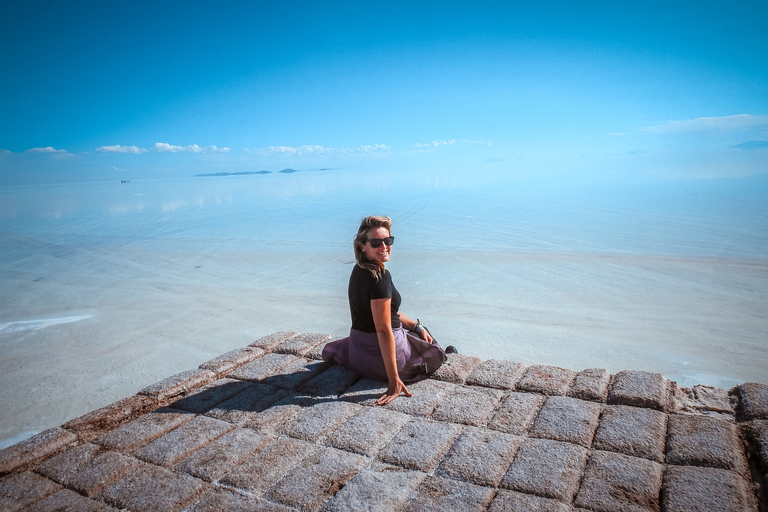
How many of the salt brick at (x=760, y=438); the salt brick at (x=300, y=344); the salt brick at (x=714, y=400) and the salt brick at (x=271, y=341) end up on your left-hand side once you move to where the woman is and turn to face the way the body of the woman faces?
2

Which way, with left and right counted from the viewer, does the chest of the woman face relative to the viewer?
facing away from the viewer and to the right of the viewer

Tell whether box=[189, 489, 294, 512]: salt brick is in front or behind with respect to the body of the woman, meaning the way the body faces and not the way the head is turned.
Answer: behind

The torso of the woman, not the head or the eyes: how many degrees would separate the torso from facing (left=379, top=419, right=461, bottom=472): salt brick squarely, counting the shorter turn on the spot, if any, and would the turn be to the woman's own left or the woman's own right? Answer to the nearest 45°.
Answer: approximately 135° to the woman's own right

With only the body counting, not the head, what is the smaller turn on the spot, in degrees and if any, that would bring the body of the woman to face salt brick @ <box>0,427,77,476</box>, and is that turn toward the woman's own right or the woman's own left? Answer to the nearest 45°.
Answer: approximately 135° to the woman's own left

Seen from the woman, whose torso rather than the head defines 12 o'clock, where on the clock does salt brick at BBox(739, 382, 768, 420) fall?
The salt brick is roughly at 2 o'clock from the woman.

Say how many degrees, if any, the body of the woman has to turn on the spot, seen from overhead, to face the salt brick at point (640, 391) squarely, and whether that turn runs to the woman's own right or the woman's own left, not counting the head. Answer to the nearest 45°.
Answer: approximately 45° to the woman's own right

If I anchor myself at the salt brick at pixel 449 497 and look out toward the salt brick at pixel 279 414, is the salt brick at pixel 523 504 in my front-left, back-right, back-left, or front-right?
back-right

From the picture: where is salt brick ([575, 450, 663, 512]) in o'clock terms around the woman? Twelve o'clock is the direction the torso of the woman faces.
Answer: The salt brick is roughly at 3 o'clock from the woman.

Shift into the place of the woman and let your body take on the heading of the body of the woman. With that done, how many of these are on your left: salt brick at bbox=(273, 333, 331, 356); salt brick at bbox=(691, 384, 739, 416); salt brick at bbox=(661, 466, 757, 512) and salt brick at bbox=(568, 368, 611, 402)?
1

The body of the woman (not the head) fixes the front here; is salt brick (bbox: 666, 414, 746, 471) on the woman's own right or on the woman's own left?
on the woman's own right

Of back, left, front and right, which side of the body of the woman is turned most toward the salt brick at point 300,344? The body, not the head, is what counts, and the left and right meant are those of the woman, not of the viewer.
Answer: left

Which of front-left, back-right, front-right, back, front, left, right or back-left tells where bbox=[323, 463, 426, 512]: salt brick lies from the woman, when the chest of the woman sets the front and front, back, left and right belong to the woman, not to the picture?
back-right
